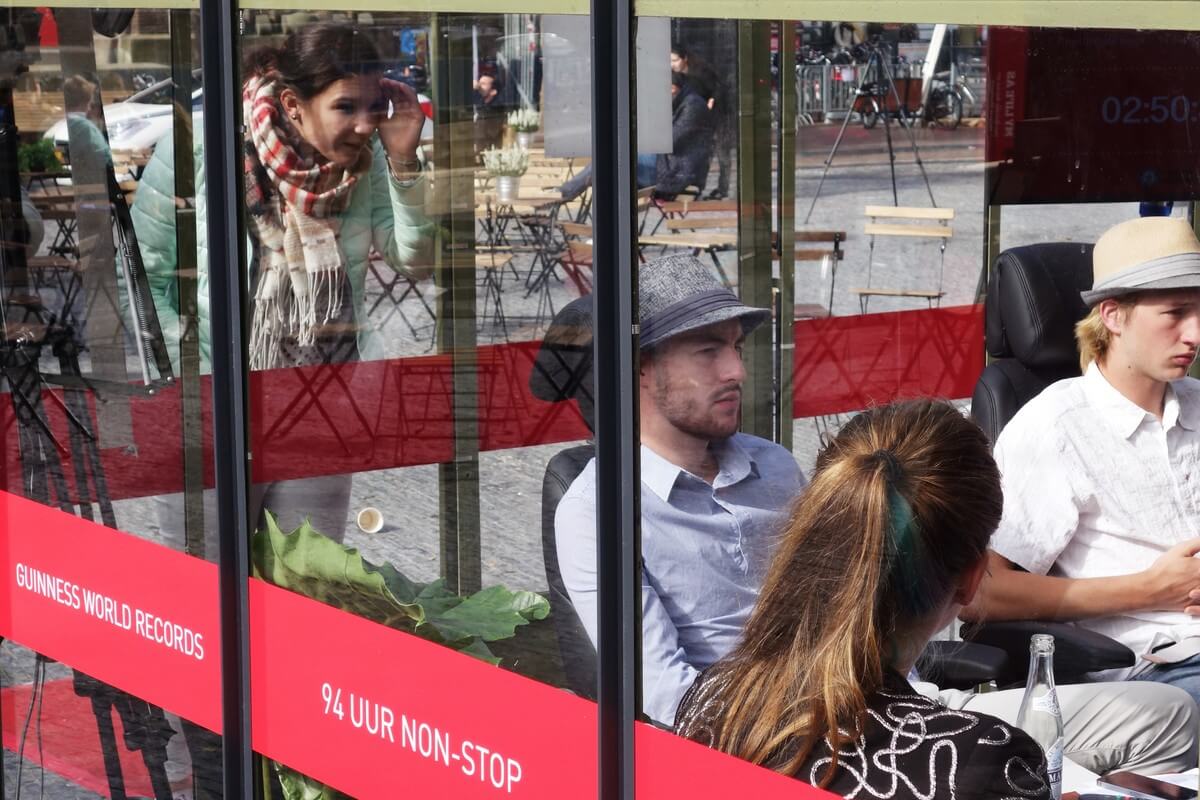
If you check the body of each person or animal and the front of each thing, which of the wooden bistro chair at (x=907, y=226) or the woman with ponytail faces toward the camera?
the wooden bistro chair

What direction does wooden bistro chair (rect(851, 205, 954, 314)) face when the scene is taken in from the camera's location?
facing the viewer

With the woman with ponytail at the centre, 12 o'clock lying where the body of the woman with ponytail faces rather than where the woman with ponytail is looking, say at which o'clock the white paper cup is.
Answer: The white paper cup is roughly at 9 o'clock from the woman with ponytail.

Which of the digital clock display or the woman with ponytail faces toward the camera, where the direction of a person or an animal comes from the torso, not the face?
the digital clock display

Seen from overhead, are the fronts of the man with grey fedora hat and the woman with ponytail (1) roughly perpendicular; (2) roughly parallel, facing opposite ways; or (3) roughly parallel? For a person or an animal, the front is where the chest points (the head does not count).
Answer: roughly perpendicular

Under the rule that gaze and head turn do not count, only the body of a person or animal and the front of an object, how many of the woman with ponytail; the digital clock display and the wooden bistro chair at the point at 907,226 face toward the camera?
2

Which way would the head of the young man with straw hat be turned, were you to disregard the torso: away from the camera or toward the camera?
toward the camera

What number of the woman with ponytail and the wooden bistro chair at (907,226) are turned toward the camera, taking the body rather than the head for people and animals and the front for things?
1

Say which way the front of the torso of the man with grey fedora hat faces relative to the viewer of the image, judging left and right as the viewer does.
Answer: facing the viewer and to the right of the viewer
